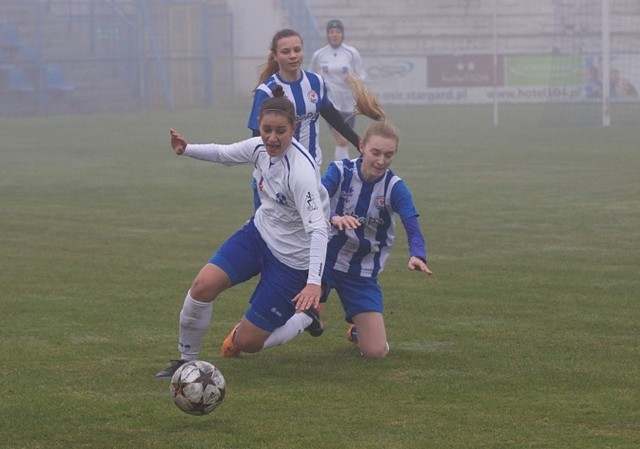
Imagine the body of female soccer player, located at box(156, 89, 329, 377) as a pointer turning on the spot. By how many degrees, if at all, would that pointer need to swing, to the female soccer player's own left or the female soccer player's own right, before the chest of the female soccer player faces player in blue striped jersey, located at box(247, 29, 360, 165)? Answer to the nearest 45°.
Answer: approximately 135° to the female soccer player's own right

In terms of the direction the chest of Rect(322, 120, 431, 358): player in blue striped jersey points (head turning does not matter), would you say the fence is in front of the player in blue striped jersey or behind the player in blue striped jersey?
behind

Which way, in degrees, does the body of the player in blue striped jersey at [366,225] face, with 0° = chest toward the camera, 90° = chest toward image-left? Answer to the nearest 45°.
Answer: approximately 0°

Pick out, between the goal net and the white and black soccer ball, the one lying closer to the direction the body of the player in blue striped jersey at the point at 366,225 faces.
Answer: the white and black soccer ball

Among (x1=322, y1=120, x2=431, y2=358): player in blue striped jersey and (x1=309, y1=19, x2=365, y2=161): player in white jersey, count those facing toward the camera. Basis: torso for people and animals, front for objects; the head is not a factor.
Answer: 2

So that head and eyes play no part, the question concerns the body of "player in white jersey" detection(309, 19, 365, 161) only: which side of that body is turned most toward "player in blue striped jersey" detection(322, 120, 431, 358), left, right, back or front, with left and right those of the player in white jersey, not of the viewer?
front

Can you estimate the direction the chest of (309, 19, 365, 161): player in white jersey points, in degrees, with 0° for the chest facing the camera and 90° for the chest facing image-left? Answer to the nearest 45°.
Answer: approximately 0°

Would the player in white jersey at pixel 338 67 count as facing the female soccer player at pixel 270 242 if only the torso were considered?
yes

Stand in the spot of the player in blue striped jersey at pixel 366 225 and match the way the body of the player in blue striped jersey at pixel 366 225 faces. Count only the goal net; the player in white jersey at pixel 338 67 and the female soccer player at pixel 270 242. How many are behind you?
2

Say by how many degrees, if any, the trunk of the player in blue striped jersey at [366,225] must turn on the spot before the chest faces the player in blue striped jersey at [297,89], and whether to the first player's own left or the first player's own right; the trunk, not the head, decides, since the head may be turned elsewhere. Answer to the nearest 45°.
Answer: approximately 180°
